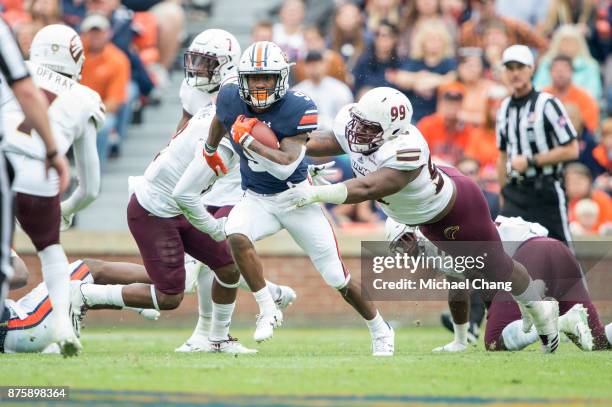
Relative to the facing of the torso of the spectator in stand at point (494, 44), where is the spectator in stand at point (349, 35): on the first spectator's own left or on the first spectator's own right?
on the first spectator's own right

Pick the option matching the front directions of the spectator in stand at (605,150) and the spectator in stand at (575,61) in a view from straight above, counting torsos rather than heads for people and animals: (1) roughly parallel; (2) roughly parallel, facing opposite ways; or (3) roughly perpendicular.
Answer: roughly parallel

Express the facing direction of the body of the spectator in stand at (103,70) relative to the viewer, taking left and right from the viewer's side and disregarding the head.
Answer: facing the viewer and to the left of the viewer

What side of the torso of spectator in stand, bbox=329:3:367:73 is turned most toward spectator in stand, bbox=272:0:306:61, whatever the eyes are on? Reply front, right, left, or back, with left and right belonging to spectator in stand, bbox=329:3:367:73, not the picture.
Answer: right

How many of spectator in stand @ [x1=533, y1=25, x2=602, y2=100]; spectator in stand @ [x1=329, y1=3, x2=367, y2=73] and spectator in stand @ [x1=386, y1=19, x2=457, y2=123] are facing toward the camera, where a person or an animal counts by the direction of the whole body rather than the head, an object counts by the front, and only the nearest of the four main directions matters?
3

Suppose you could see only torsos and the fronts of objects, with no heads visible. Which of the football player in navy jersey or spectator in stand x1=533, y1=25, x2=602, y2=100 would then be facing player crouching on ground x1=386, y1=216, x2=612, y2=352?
the spectator in stand

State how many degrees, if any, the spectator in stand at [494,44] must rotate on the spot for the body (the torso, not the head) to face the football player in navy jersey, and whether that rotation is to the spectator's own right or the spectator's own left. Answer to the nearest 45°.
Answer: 0° — they already face them

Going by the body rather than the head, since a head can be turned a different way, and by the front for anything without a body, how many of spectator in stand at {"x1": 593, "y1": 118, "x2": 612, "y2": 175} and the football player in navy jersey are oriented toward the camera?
2

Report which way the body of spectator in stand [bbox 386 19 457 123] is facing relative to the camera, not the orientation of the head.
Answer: toward the camera

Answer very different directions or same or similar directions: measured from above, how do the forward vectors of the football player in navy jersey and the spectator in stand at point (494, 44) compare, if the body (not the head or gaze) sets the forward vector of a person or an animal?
same or similar directions

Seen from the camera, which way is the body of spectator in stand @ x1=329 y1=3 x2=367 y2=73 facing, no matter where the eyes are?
toward the camera

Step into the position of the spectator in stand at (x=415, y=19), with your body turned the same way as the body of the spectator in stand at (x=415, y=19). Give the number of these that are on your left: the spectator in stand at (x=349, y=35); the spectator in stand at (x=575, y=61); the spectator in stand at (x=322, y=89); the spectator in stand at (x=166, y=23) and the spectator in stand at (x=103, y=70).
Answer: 1

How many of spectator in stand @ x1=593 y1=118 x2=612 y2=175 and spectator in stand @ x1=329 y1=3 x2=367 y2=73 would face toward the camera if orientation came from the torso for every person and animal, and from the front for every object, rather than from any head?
2

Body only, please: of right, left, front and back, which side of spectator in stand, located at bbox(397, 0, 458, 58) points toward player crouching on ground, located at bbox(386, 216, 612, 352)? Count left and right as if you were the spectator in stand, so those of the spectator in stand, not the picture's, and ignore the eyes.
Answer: front

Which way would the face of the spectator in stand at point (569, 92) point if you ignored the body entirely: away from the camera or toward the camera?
toward the camera

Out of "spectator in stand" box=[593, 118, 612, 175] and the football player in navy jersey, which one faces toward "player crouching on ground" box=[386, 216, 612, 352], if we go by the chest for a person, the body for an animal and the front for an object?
the spectator in stand
